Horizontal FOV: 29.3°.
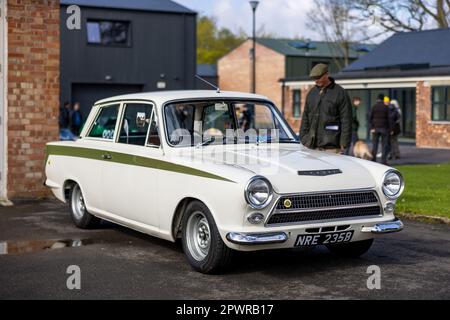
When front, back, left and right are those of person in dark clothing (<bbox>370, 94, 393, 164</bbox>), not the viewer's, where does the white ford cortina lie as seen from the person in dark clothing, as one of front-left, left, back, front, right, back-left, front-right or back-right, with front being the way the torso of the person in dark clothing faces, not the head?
back

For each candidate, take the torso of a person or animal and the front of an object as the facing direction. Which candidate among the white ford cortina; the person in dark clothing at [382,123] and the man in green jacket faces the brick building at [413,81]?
the person in dark clothing

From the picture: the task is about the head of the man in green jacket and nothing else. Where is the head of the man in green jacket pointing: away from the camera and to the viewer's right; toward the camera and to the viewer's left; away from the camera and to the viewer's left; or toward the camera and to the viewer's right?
toward the camera and to the viewer's left

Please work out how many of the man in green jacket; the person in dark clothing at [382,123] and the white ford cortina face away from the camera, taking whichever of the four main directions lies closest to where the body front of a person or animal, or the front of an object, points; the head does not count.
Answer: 1

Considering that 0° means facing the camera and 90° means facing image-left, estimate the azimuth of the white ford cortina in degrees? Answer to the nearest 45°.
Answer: approximately 315°

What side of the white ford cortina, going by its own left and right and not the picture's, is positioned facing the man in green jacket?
left

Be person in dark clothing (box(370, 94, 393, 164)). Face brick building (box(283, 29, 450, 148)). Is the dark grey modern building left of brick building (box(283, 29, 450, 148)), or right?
left

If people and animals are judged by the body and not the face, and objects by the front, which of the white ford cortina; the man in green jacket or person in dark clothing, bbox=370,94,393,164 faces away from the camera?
the person in dark clothing

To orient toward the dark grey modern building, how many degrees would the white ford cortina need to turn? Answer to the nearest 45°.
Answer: approximately 135° to its left

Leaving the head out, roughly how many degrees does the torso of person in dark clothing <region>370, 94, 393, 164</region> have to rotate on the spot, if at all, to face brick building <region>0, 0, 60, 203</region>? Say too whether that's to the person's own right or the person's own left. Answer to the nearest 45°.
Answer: approximately 135° to the person's own left

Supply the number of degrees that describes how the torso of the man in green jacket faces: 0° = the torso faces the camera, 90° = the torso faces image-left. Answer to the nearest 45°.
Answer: approximately 45°

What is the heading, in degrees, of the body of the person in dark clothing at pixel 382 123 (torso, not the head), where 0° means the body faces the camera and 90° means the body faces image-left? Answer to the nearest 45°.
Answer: approximately 180°

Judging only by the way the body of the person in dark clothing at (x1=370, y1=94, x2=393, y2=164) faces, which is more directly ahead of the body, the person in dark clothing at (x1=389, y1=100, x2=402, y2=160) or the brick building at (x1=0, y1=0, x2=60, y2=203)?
the person in dark clothing

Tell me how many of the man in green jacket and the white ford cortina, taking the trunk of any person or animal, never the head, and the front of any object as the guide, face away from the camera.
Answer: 0

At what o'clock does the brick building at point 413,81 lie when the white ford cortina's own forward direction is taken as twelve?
The brick building is roughly at 8 o'clock from the white ford cortina.

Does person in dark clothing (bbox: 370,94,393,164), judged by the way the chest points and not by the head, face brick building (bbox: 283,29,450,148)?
yes

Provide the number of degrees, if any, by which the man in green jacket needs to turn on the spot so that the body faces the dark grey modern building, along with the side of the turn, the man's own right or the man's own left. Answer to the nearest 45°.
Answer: approximately 135° to the man's own right
